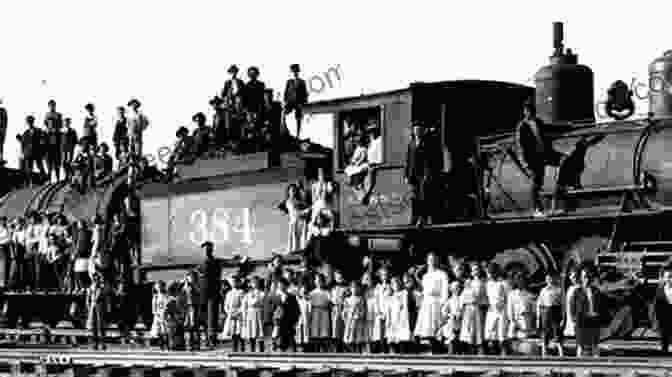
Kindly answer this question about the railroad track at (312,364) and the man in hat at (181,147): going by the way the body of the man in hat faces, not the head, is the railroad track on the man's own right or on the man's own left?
on the man's own left

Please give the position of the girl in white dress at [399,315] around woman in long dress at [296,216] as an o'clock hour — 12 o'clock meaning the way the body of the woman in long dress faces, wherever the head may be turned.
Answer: The girl in white dress is roughly at 11 o'clock from the woman in long dress.

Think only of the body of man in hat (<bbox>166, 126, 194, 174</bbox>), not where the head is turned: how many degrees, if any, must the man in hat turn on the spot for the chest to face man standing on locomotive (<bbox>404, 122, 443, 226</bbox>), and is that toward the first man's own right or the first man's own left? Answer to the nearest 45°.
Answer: approximately 90° to the first man's own left

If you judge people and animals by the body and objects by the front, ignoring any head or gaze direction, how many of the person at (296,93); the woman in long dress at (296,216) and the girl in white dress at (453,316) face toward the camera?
3

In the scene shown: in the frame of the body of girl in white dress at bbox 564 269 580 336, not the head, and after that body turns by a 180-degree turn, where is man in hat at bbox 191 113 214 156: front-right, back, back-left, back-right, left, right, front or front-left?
front-left

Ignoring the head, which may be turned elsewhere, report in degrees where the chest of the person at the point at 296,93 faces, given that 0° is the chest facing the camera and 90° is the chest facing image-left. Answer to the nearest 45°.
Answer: approximately 0°

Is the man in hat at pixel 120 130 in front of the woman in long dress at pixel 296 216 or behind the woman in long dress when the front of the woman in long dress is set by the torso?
behind
